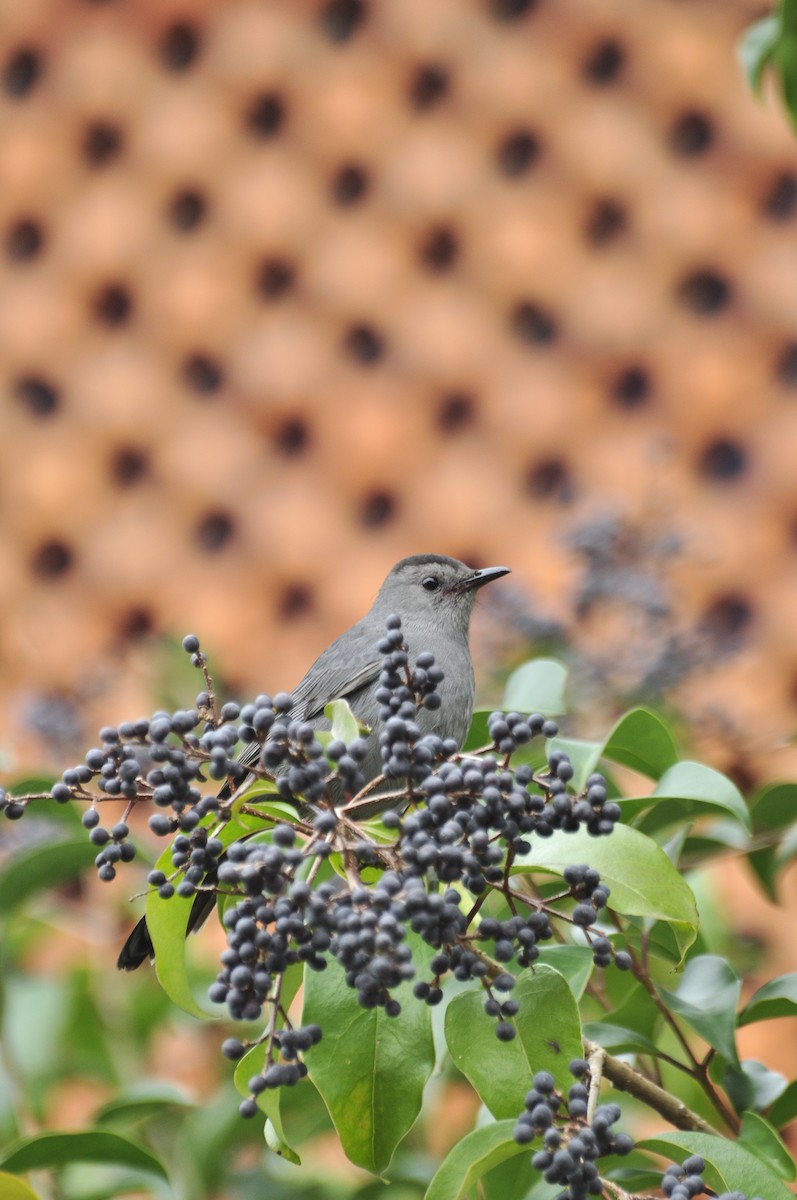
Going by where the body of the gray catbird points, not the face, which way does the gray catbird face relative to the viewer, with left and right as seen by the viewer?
facing to the right of the viewer
